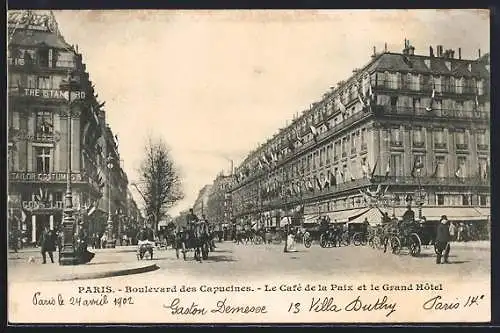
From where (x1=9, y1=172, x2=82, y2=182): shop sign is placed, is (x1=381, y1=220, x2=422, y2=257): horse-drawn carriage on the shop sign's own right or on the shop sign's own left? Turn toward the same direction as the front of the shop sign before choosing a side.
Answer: on the shop sign's own left

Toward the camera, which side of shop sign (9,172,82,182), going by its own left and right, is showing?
front

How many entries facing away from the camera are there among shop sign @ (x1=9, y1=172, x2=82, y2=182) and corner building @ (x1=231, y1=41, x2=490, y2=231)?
0

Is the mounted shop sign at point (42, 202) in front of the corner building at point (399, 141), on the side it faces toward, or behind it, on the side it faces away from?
in front
